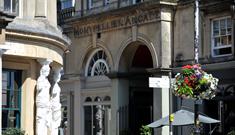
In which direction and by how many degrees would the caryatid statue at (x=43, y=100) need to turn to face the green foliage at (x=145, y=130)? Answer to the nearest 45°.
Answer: approximately 90° to its left

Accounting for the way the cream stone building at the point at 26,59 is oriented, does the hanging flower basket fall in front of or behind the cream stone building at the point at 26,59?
in front

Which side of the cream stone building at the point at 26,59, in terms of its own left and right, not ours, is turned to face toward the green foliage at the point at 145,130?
left

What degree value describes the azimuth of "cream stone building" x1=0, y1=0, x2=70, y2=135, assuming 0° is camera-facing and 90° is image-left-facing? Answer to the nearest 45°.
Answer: approximately 315°

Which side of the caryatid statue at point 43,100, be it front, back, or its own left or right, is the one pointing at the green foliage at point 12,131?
right
